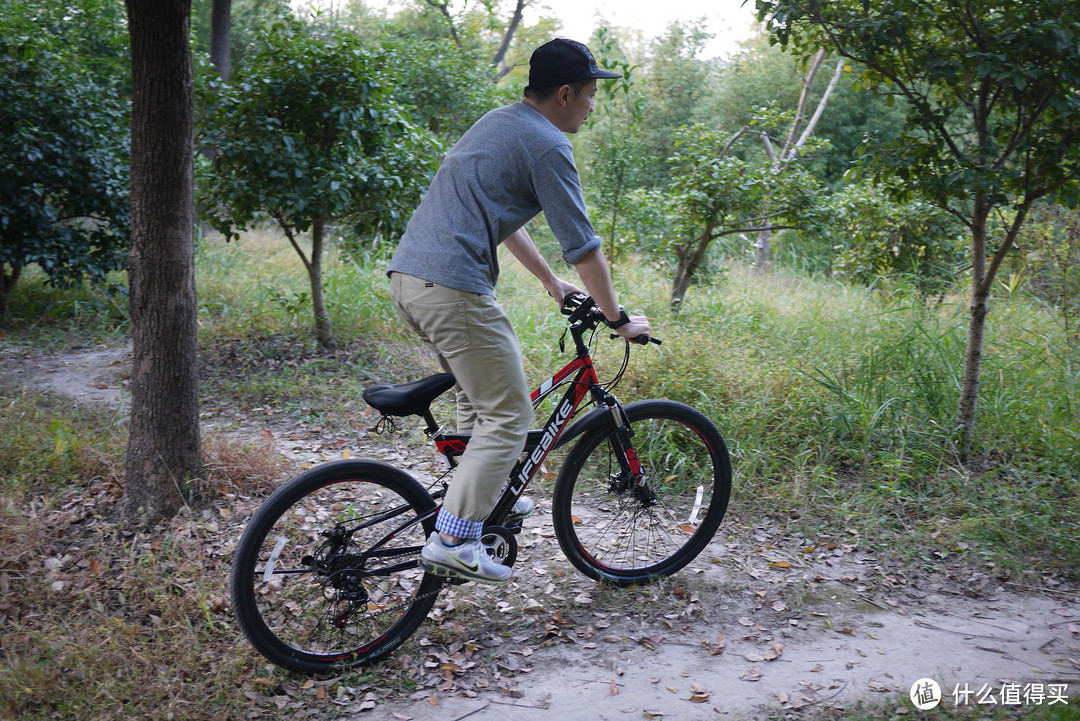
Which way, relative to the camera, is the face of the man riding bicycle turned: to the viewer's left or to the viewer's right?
to the viewer's right

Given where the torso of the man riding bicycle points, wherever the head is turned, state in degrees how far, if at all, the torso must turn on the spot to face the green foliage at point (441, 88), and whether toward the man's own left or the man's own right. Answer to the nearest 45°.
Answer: approximately 45° to the man's own left

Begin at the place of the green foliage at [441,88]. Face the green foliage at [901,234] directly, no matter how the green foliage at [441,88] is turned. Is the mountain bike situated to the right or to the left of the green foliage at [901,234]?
right

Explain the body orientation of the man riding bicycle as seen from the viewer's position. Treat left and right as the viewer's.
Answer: facing away from the viewer and to the right of the viewer
